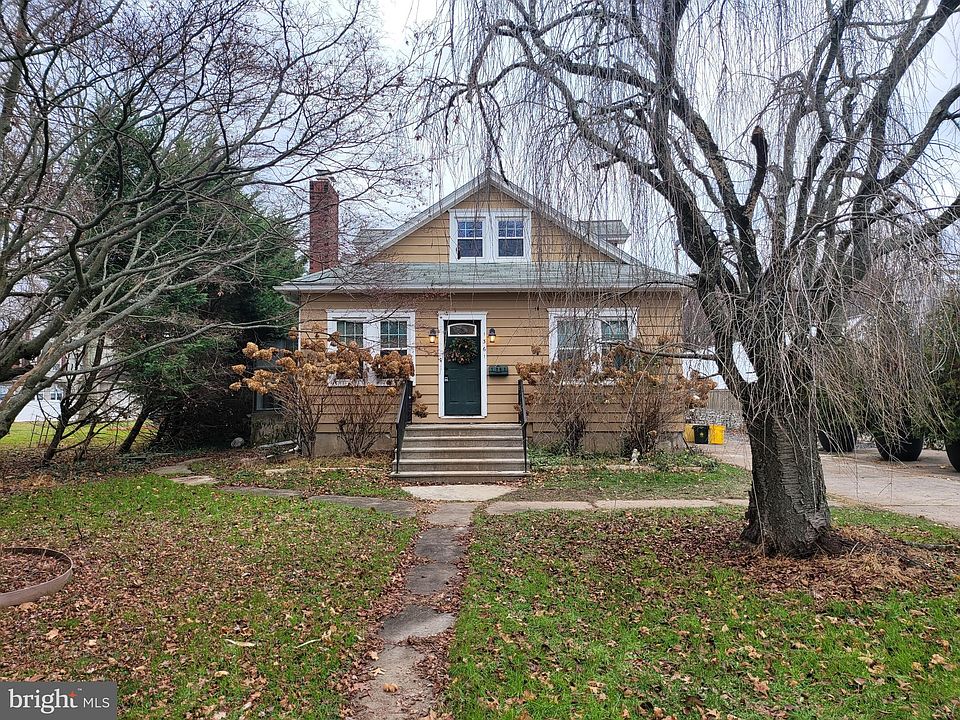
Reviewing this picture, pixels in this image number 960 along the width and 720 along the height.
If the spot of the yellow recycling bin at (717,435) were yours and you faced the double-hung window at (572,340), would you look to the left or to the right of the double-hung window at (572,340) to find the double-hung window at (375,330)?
right

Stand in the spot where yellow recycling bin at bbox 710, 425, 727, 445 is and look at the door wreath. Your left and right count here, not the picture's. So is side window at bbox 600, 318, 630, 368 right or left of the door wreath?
left

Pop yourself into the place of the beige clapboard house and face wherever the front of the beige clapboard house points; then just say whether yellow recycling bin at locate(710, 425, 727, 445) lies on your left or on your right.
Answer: on your left

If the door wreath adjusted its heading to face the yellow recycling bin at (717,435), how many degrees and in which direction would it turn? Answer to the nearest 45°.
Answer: approximately 135° to its left

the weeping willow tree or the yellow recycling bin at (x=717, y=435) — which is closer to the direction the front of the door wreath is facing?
the weeping willow tree

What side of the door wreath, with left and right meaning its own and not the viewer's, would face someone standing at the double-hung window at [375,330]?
right

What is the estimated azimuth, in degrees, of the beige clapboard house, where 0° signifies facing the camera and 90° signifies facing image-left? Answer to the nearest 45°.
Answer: approximately 0°
